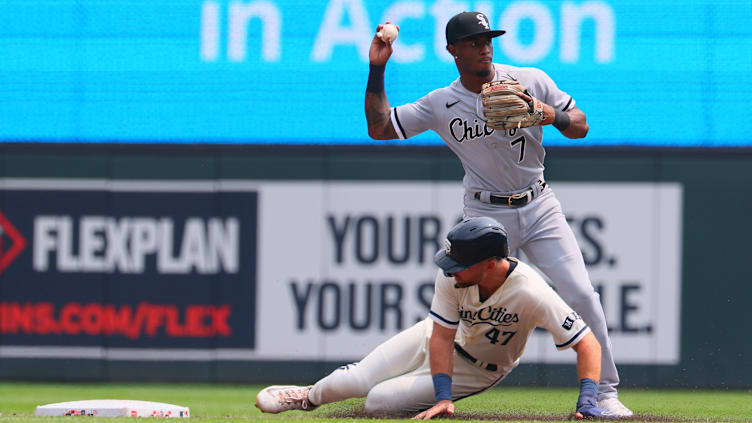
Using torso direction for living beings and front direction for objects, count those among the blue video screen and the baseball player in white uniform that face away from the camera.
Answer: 0

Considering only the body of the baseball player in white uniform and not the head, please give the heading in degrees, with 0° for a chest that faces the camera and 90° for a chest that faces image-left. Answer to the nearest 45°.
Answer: approximately 45°

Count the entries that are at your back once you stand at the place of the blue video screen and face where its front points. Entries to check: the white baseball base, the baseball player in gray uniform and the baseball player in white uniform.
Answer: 0

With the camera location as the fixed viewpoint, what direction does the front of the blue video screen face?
facing the viewer

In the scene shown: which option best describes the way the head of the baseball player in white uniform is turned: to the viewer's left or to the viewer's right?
to the viewer's left

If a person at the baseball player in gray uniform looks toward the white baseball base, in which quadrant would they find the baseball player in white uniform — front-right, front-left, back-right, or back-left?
front-left

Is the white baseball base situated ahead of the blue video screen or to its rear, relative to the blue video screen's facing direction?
ahead

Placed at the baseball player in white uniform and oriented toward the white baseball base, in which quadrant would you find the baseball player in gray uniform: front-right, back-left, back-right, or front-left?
back-right

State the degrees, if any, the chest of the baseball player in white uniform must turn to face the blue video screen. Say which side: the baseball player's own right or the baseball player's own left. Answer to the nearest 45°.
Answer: approximately 135° to the baseball player's own right

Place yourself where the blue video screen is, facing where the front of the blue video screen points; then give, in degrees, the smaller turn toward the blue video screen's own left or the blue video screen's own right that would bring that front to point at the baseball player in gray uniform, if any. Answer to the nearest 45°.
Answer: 0° — it already faces them
